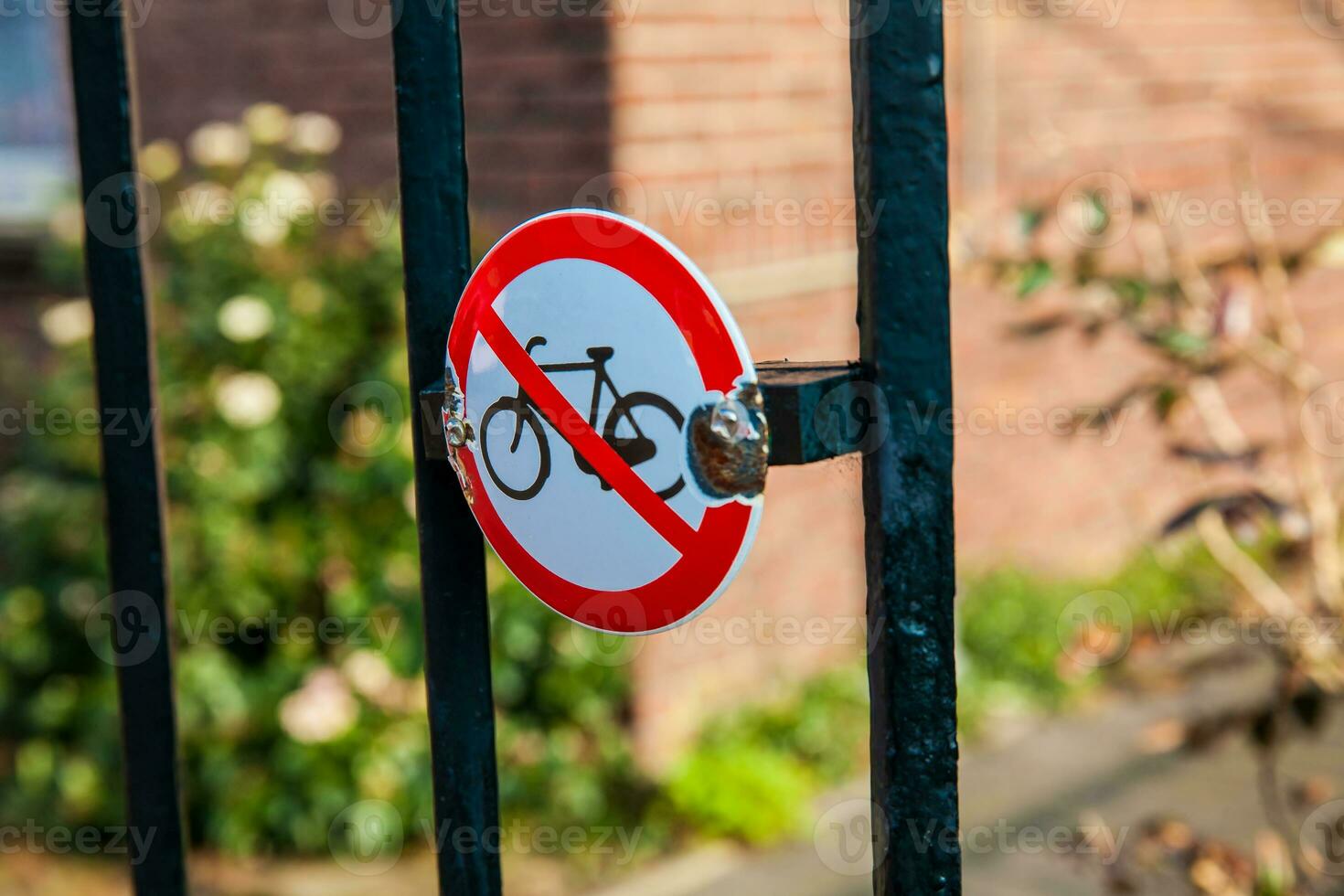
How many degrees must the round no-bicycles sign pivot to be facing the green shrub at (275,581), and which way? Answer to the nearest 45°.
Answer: approximately 135° to its right

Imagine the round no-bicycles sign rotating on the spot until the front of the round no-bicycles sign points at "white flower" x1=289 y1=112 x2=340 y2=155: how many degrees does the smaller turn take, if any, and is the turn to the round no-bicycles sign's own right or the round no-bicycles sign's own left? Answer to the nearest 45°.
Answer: approximately 135° to the round no-bicycles sign's own right

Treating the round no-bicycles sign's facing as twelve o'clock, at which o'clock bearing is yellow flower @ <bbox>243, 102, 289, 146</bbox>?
The yellow flower is roughly at 4 o'clock from the round no-bicycles sign.

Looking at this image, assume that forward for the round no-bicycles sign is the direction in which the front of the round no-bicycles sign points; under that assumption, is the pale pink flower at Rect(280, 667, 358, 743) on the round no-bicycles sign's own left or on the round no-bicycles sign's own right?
on the round no-bicycles sign's own right

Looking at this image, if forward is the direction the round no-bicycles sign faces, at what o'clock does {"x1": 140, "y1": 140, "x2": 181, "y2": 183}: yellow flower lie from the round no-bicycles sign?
The yellow flower is roughly at 4 o'clock from the round no-bicycles sign.

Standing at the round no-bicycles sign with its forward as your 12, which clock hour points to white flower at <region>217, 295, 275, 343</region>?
The white flower is roughly at 4 o'clock from the round no-bicycles sign.

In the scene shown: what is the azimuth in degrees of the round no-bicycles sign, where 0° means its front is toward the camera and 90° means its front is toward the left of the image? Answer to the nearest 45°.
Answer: approximately 45°

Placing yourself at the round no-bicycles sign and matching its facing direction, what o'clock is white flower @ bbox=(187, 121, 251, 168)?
The white flower is roughly at 4 o'clock from the round no-bicycles sign.

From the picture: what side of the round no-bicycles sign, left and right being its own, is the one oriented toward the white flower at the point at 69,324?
right

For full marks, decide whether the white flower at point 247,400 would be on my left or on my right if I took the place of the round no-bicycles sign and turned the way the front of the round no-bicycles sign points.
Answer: on my right
